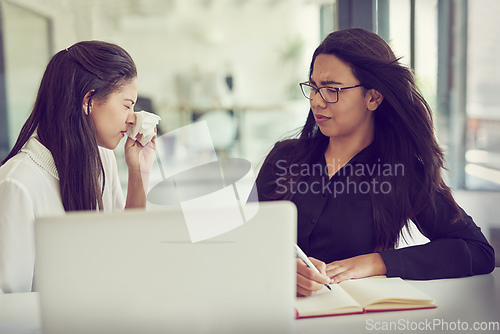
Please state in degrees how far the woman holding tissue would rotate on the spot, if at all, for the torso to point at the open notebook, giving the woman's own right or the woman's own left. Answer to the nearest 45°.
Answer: approximately 45° to the woman's own right

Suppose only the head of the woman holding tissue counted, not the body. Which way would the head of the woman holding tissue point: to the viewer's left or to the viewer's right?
to the viewer's right

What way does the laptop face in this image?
away from the camera

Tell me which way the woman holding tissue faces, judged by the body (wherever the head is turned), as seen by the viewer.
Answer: to the viewer's right

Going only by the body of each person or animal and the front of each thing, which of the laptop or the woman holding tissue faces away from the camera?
the laptop

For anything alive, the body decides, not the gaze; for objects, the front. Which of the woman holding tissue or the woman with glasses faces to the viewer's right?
the woman holding tissue

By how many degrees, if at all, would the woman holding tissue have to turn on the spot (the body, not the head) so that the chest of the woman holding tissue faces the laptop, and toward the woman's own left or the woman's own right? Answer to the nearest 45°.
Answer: approximately 90° to the woman's own right

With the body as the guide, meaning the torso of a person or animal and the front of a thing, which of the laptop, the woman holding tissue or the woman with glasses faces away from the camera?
the laptop

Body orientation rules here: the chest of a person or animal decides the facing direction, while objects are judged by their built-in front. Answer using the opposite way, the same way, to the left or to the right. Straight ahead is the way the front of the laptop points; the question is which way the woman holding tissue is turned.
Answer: to the right
